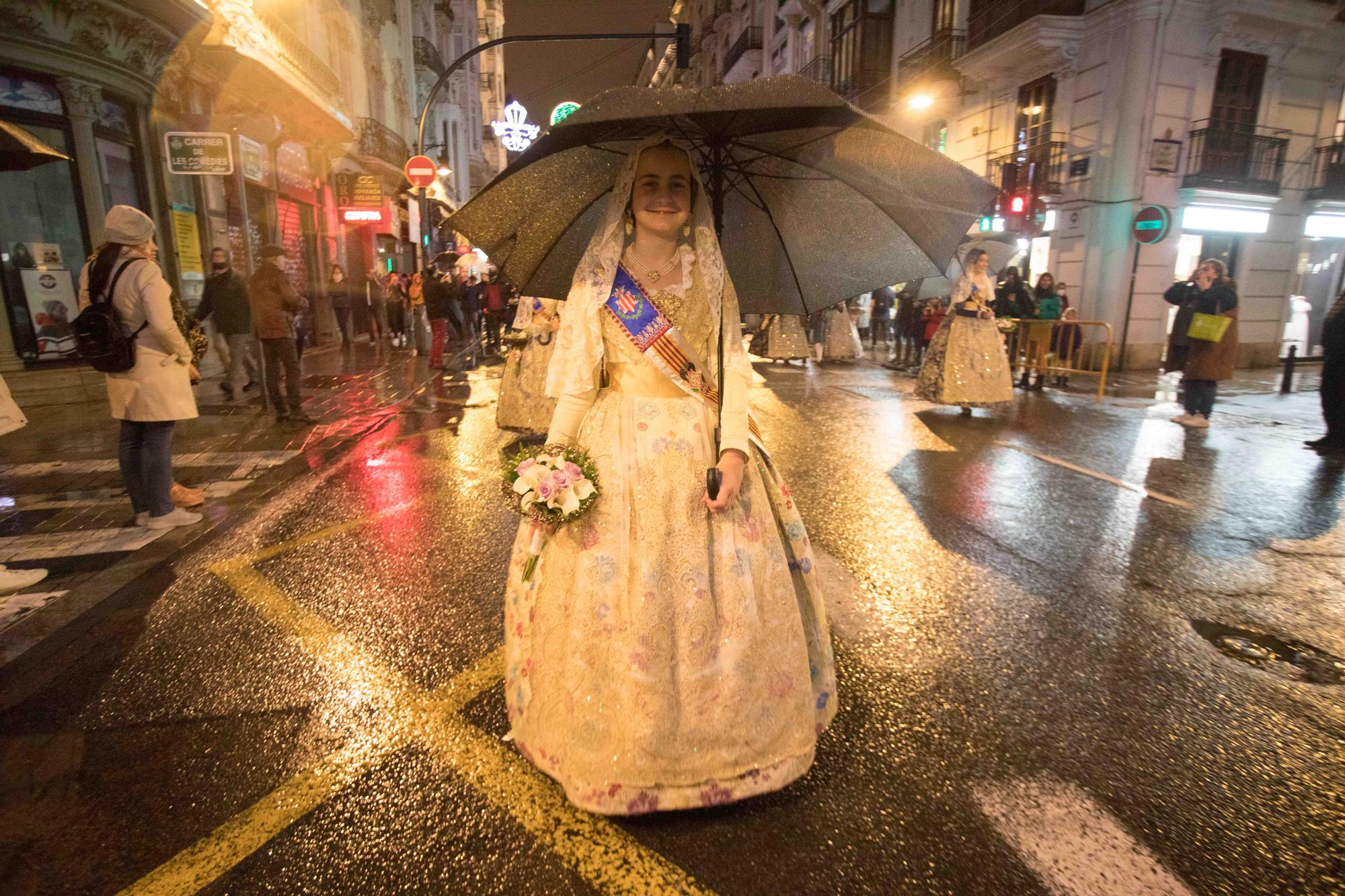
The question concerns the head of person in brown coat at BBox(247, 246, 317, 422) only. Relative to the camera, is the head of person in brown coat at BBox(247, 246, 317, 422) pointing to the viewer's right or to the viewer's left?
to the viewer's right

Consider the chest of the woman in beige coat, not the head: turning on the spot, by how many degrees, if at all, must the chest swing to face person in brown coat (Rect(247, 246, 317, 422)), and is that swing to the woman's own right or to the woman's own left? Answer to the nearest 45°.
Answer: approximately 90° to the woman's own left

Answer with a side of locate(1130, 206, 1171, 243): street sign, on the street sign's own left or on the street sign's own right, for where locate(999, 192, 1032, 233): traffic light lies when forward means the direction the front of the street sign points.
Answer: on the street sign's own right

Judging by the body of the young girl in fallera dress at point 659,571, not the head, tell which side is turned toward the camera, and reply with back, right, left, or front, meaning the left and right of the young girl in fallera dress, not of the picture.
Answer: front

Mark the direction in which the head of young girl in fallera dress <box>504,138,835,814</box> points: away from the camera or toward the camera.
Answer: toward the camera

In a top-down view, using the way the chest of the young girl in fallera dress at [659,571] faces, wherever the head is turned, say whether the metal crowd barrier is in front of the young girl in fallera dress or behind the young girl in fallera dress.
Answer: behind

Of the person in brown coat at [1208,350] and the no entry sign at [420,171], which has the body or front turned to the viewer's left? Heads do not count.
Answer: the person in brown coat

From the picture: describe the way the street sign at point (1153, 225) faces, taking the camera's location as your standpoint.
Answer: facing the viewer

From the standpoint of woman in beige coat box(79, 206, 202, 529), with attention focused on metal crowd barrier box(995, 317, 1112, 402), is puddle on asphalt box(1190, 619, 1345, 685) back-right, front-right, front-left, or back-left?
front-right

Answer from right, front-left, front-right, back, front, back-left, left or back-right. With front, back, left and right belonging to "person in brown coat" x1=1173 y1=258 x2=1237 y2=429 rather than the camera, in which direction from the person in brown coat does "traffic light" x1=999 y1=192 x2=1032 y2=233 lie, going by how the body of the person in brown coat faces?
front-right

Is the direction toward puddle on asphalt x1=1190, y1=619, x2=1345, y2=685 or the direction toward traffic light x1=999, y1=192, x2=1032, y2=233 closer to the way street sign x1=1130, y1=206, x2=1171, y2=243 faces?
the puddle on asphalt

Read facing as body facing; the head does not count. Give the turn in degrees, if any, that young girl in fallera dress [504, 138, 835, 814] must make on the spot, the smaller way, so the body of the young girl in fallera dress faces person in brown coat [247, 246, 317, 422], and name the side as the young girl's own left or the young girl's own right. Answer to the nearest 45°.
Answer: approximately 135° to the young girl's own right

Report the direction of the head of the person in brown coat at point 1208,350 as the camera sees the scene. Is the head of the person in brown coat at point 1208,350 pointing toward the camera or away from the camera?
toward the camera

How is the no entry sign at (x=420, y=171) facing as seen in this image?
toward the camera

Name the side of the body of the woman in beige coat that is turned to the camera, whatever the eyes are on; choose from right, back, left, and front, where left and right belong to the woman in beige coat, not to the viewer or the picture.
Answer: right
